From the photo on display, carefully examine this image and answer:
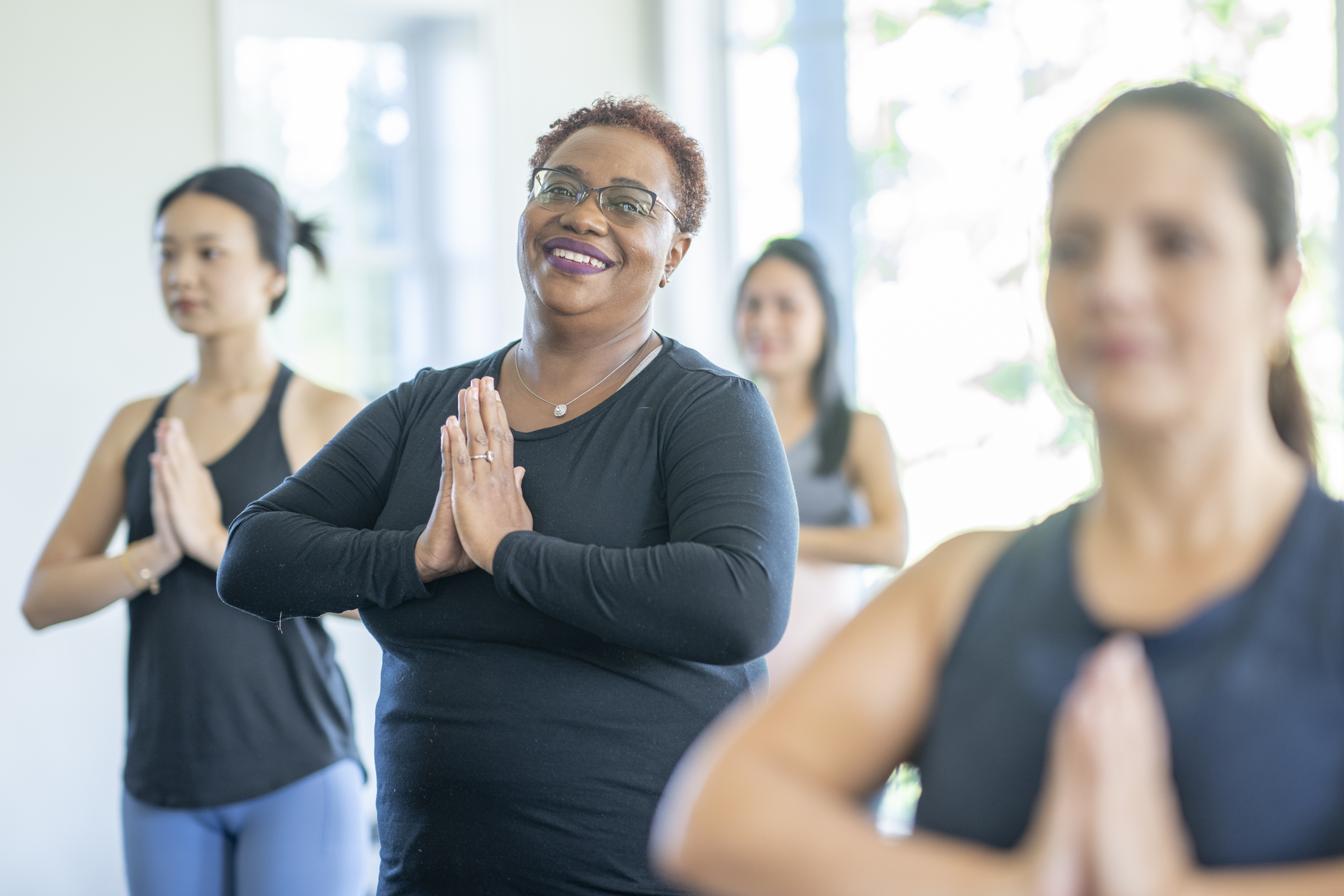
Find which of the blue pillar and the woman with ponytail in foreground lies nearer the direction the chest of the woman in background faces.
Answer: the woman with ponytail in foreground

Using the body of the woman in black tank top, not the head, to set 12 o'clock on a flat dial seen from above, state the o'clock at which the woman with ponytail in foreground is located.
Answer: The woman with ponytail in foreground is roughly at 10 o'clock from the woman in black tank top.

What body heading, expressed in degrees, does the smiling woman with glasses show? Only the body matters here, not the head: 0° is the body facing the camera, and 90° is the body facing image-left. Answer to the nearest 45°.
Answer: approximately 45°

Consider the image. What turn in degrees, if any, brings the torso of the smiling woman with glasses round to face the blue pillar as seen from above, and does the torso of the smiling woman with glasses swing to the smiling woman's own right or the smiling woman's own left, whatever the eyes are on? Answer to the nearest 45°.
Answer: approximately 135° to the smiling woman's own right

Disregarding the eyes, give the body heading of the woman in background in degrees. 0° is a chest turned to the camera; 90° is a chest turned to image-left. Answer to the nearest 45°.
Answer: approximately 45°

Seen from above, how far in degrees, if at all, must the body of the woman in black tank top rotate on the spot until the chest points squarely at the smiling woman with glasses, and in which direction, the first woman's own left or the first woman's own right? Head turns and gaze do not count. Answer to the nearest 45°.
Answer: approximately 45° to the first woman's own left

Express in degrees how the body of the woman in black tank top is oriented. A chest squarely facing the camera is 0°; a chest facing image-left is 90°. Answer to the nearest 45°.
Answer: approximately 45°

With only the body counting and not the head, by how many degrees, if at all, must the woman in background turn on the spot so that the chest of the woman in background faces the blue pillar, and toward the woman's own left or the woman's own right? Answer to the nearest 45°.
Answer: approximately 135° to the woman's own right

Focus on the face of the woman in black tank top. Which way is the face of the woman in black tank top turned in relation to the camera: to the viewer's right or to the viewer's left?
to the viewer's left
